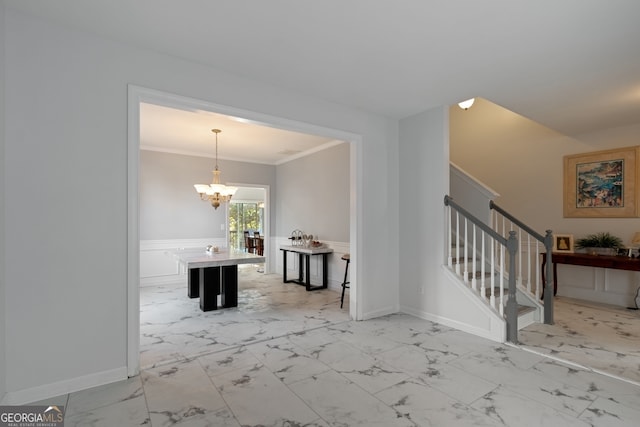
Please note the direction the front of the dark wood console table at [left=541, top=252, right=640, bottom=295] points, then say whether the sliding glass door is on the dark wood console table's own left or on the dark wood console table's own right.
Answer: on the dark wood console table's own right

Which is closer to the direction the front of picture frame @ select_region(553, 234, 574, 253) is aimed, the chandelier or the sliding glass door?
the chandelier

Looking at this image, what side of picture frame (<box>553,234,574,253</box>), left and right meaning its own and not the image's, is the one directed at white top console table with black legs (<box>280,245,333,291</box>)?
right

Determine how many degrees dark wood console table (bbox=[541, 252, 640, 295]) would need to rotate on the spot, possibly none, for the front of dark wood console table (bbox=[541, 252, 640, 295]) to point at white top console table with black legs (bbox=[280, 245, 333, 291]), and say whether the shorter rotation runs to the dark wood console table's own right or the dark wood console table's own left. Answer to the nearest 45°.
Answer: approximately 90° to the dark wood console table's own right

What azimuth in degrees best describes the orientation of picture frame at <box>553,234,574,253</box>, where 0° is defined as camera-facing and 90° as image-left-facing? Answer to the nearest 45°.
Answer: approximately 0°

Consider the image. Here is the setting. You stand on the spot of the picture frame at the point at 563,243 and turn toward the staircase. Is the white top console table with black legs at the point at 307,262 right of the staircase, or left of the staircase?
right

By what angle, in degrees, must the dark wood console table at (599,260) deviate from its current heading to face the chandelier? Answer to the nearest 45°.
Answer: approximately 45° to its right

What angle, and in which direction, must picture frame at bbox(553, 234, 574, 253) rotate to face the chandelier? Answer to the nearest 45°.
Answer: approximately 45° to its right

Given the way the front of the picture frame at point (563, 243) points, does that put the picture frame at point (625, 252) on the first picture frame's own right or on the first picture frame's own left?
on the first picture frame's own left

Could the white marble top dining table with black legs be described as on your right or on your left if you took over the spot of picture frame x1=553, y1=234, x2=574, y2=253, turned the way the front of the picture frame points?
on your right
